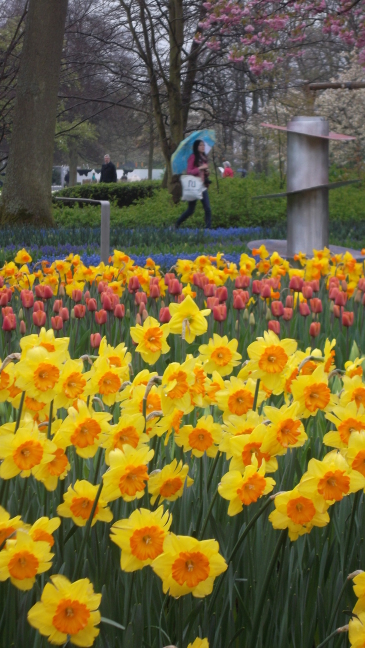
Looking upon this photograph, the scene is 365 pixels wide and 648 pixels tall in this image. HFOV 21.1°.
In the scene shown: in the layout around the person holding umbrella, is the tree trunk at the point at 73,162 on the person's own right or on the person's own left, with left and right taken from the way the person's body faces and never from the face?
on the person's own left
